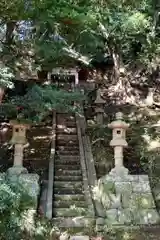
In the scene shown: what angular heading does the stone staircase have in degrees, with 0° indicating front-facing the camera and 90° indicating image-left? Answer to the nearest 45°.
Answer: approximately 0°
